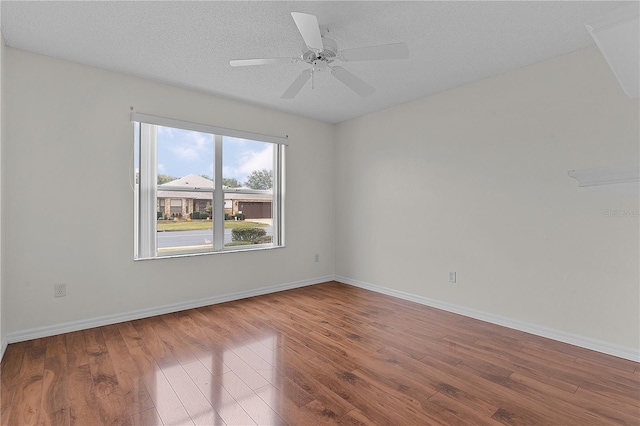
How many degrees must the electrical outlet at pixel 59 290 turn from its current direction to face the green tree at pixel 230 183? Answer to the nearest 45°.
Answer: approximately 90° to its left

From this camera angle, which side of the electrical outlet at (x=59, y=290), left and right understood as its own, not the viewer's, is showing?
front

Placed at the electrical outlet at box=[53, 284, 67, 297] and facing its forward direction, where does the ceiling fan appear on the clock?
The ceiling fan is roughly at 11 o'clock from the electrical outlet.

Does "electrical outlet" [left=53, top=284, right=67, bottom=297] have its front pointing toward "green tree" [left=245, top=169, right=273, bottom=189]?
no
